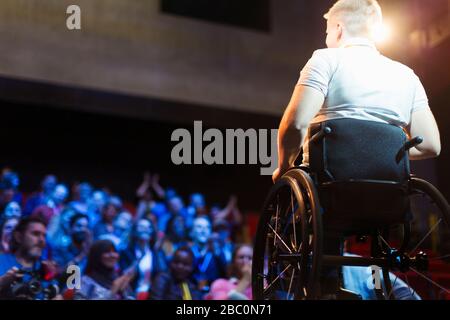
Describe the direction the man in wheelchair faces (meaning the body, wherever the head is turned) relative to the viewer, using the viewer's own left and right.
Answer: facing away from the viewer and to the left of the viewer

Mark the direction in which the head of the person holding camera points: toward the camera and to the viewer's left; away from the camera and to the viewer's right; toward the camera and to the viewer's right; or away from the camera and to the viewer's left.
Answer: toward the camera and to the viewer's right

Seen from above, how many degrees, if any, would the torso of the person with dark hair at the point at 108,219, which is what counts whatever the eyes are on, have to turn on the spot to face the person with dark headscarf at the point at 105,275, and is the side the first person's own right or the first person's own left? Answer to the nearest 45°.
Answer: approximately 45° to the first person's own right

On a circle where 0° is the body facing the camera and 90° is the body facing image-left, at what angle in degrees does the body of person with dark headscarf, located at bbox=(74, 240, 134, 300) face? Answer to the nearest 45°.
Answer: approximately 315°

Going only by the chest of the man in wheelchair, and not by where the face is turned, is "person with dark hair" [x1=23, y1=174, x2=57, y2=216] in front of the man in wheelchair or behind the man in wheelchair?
in front

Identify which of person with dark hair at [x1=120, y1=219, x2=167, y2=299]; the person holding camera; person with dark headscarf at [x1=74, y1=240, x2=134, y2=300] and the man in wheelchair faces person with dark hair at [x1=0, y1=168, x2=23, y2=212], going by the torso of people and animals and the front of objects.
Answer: the man in wheelchair

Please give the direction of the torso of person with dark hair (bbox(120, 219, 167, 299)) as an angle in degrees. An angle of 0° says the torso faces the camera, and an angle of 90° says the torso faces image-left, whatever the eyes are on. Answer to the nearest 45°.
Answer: approximately 0°
